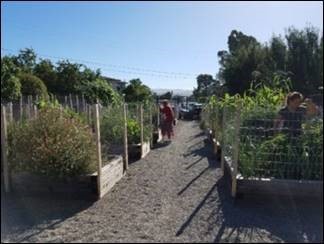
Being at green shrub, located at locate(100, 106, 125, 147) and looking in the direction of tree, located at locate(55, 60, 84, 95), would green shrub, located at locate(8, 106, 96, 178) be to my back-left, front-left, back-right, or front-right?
back-left
